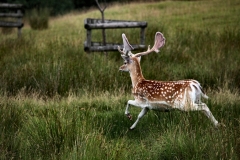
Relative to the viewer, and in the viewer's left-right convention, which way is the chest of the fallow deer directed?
facing to the left of the viewer
